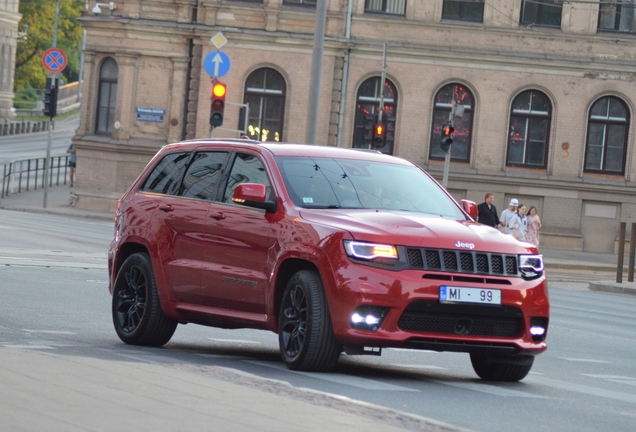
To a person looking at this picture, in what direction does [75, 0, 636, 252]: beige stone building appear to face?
facing the viewer

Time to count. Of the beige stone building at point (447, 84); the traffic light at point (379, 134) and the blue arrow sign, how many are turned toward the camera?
3

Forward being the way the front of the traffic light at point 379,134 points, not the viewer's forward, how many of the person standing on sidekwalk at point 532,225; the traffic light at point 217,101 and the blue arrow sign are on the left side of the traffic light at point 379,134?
1

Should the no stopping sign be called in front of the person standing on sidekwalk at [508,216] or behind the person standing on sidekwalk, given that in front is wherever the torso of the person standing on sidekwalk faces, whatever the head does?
in front

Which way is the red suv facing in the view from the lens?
facing the viewer and to the right of the viewer

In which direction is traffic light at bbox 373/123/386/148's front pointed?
toward the camera

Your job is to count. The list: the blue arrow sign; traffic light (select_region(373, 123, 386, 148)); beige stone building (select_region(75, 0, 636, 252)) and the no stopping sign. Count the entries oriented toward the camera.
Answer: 4

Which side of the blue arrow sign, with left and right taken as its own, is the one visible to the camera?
front

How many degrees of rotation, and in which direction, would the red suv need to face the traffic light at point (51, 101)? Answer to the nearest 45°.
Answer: approximately 135° to its left

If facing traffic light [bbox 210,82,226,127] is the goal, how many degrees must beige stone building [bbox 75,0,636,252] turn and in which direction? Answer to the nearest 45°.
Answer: approximately 45° to its right
